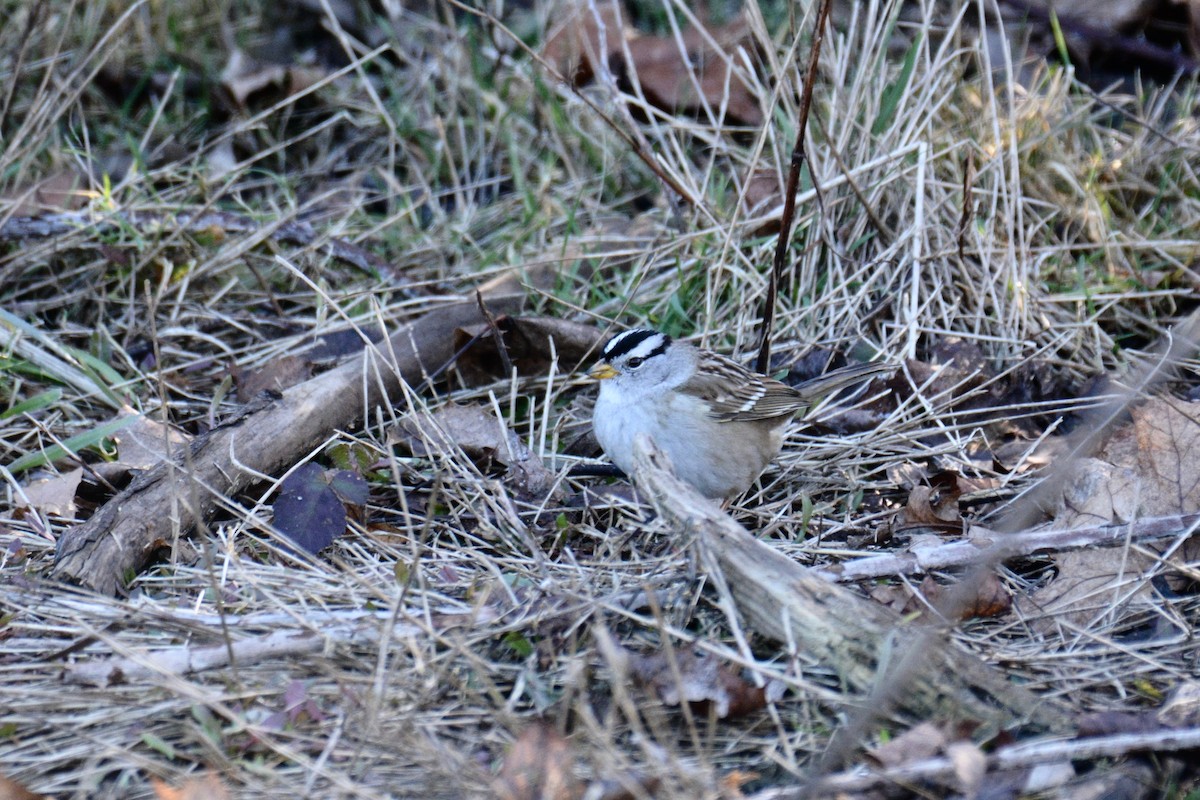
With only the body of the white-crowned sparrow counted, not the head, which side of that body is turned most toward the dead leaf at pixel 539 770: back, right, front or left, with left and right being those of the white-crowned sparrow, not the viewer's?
left

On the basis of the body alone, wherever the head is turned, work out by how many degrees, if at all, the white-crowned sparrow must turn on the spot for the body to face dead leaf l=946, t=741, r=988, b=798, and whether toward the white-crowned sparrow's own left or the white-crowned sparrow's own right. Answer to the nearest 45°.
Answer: approximately 90° to the white-crowned sparrow's own left

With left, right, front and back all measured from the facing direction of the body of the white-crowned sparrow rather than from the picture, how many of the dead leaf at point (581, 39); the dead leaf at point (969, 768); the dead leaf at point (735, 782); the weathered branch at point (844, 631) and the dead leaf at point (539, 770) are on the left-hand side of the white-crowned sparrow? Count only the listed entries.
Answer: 4

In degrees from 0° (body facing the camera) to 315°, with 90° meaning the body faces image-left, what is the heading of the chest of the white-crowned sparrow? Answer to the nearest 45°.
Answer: approximately 90°

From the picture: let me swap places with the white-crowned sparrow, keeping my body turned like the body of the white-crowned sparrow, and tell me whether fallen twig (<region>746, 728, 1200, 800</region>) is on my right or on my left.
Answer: on my left

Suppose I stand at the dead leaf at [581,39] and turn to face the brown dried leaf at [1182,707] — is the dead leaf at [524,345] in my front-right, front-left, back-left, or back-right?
front-right

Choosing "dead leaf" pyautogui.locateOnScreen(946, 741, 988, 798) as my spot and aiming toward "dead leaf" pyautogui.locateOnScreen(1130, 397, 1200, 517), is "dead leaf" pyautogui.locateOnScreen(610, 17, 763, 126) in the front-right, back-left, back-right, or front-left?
front-left

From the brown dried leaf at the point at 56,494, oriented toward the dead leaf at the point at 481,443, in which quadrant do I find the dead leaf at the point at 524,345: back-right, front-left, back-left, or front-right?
front-left

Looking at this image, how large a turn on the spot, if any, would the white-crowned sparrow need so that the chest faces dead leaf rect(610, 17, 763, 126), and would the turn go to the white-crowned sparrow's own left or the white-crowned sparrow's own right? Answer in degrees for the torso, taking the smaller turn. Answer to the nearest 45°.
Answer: approximately 90° to the white-crowned sparrow's own right

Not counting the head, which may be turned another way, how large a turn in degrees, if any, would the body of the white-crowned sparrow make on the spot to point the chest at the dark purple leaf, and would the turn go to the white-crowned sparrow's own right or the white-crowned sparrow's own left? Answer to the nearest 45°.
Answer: approximately 45° to the white-crowned sparrow's own left

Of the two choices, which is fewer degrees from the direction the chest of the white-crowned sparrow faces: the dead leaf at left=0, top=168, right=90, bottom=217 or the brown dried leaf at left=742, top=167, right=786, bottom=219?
the dead leaf

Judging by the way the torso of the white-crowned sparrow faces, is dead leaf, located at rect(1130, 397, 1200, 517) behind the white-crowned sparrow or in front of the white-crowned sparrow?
behind

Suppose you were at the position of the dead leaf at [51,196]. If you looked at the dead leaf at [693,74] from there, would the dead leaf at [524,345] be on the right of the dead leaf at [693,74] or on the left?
right

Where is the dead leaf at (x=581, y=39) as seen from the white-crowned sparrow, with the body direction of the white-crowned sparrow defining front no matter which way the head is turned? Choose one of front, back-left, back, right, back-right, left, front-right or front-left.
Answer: right

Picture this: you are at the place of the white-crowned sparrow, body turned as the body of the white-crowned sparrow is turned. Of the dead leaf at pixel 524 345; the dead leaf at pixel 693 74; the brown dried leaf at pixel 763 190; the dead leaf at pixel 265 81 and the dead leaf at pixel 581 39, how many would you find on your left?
0

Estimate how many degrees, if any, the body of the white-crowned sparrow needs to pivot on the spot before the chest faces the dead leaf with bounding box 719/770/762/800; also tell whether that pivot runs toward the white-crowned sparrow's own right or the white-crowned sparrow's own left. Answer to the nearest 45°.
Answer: approximately 90° to the white-crowned sparrow's own left
